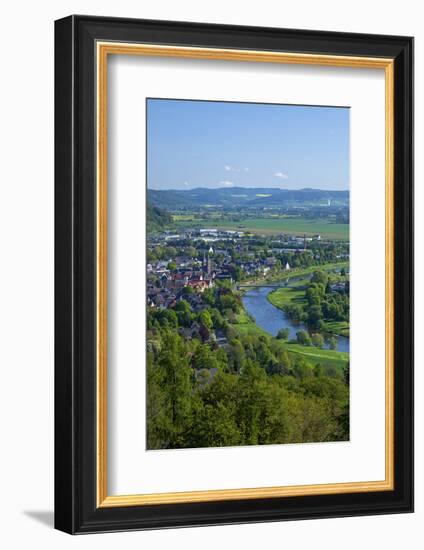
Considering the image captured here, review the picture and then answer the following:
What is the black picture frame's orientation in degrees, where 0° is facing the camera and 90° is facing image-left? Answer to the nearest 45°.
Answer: approximately 315°
